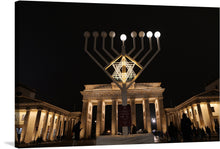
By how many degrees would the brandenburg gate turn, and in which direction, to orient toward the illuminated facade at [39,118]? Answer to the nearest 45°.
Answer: approximately 45° to its right

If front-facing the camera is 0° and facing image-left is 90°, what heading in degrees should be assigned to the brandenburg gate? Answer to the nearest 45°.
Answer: approximately 0°
